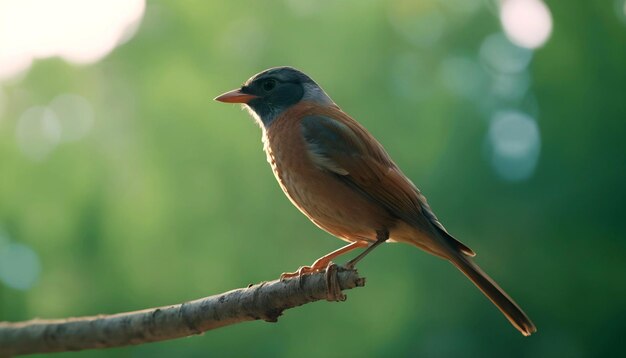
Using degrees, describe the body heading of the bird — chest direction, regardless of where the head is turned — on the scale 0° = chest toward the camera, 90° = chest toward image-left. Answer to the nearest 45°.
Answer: approximately 90°
